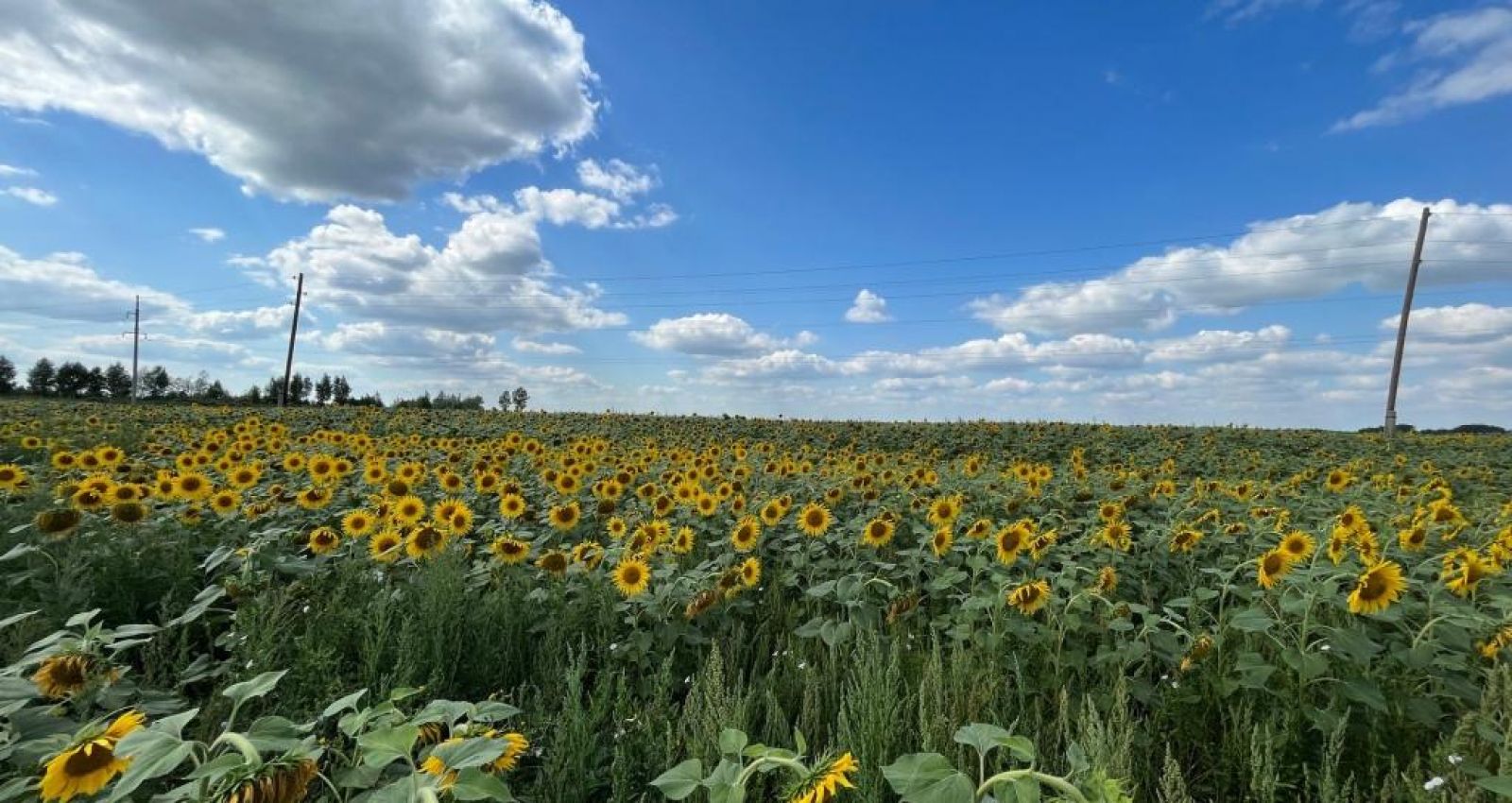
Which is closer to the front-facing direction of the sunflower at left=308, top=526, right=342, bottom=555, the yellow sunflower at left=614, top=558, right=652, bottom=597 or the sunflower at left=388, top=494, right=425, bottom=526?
the yellow sunflower

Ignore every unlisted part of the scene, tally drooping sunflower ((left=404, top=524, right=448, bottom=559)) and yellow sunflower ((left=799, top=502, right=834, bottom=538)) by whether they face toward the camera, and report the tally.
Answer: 2

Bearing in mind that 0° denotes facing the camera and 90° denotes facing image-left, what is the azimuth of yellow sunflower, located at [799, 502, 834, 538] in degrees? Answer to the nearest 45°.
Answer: approximately 0°

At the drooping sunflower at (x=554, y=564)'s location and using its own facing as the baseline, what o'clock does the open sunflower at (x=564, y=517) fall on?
the open sunflower at (x=564, y=517) is roughly at 6 o'clock from the drooping sunflower at (x=554, y=564).

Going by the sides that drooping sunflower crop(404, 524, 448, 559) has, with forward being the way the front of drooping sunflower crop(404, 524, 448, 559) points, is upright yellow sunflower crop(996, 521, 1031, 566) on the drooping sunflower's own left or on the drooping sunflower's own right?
on the drooping sunflower's own left
